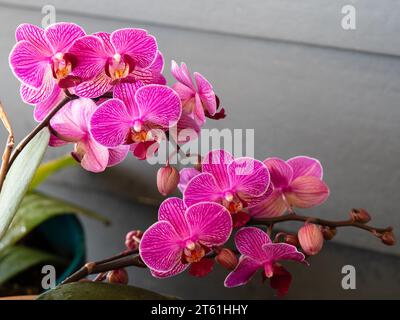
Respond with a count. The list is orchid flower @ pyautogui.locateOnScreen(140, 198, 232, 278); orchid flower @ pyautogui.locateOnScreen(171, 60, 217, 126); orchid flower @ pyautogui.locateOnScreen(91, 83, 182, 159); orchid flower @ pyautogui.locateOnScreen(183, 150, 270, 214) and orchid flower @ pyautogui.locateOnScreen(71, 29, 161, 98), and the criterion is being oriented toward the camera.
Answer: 4

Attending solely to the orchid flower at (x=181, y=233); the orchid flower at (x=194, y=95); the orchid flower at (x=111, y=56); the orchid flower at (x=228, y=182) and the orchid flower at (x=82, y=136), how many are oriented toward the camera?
3

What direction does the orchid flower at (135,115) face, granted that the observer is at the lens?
facing the viewer

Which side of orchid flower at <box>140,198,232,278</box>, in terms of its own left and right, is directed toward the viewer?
front

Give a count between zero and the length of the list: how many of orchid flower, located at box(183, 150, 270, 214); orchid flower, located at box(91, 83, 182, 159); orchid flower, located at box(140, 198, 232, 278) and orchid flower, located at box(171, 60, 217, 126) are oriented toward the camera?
3

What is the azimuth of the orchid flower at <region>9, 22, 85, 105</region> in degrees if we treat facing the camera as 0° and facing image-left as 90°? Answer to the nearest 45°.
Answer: approximately 315°
